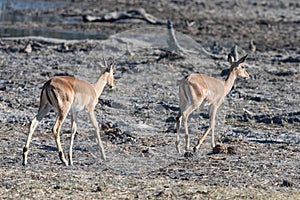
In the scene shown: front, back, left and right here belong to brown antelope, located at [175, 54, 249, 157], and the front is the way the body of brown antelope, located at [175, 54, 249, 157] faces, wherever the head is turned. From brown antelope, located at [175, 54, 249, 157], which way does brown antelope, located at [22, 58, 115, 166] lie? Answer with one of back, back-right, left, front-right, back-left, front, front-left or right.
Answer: back

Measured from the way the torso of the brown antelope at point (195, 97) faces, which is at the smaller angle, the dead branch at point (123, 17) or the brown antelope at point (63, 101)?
the dead branch

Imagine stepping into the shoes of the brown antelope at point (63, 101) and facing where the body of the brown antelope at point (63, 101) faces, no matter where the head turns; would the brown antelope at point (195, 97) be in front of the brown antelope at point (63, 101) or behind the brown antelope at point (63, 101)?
in front

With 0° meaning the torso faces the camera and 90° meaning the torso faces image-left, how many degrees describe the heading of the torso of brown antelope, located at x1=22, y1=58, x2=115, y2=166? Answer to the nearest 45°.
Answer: approximately 225°

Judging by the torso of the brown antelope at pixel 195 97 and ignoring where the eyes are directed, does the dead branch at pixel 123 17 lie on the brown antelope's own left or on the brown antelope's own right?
on the brown antelope's own left

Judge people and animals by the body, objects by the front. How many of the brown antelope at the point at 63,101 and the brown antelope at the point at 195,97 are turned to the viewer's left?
0

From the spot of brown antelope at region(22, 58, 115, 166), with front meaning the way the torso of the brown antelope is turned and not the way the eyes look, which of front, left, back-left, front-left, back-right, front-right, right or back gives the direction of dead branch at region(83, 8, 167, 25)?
front-left

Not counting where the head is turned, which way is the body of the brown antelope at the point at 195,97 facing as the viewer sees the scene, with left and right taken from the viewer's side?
facing away from the viewer and to the right of the viewer
